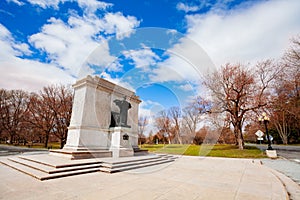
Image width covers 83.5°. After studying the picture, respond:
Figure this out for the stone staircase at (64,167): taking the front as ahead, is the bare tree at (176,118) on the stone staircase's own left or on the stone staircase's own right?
on the stone staircase's own left

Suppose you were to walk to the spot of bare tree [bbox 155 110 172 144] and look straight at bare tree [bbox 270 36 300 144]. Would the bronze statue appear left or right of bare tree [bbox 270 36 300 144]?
right

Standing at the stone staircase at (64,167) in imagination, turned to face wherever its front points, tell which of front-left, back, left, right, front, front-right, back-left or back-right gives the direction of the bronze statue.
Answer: left

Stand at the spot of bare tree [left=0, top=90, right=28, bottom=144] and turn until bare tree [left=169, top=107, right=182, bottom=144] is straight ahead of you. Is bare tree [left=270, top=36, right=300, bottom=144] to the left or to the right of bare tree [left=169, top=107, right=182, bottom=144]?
right

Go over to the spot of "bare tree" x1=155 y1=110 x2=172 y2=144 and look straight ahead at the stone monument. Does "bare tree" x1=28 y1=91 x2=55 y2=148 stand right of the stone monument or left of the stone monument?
right

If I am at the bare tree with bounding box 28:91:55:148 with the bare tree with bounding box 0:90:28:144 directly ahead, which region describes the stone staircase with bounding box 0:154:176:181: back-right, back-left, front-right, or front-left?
back-left

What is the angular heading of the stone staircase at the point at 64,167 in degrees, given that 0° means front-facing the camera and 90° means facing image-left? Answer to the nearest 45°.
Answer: approximately 315°

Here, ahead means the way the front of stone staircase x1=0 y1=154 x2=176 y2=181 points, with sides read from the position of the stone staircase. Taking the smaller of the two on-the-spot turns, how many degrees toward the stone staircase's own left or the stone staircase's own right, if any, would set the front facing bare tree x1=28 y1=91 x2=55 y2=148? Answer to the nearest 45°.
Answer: approximately 135° to the stone staircase's own left

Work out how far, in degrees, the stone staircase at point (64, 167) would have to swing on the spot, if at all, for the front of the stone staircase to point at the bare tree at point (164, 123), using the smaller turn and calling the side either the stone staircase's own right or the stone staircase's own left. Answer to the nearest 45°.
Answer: approximately 90° to the stone staircase's own left

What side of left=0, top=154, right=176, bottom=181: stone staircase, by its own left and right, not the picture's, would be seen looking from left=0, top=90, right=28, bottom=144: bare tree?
back

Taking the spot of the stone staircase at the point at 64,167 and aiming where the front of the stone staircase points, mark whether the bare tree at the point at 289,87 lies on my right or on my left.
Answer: on my left
